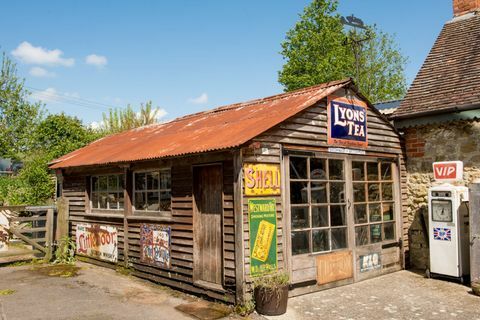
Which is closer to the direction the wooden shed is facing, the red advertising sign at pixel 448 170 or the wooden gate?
the red advertising sign

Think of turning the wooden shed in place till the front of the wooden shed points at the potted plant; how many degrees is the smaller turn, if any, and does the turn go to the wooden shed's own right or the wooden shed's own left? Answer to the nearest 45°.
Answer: approximately 45° to the wooden shed's own right

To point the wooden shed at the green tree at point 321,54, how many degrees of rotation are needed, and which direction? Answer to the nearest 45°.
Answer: approximately 135° to its left

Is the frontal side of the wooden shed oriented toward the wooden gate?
no

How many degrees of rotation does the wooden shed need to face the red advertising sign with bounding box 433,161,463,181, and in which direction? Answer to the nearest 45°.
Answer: approximately 45° to its left

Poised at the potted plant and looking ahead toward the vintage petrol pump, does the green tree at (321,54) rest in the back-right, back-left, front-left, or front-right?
front-left

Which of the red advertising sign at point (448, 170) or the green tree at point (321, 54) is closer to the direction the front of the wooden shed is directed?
the red advertising sign

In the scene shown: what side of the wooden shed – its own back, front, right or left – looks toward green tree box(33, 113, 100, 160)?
back

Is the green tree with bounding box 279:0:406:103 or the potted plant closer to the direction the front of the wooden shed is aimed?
the potted plant

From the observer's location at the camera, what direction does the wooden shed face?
facing the viewer and to the right of the viewer

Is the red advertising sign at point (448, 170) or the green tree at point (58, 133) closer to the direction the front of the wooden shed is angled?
the red advertising sign

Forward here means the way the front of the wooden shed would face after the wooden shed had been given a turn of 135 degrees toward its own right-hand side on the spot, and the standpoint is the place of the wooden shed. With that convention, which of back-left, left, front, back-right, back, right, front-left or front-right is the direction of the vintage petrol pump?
back

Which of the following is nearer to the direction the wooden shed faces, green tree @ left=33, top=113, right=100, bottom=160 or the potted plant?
the potted plant
